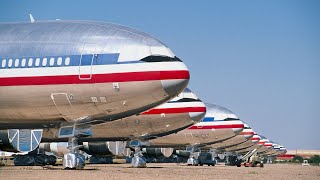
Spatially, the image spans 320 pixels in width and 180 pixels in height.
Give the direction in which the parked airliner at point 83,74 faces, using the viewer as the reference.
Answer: facing to the right of the viewer
